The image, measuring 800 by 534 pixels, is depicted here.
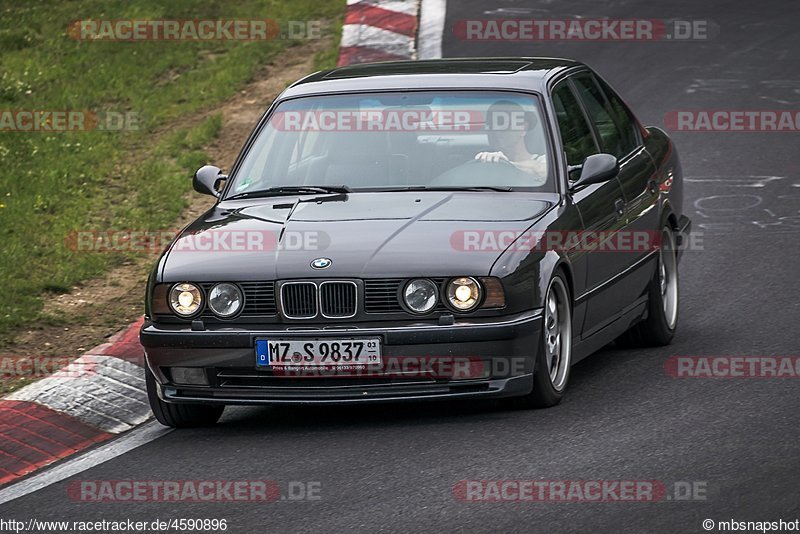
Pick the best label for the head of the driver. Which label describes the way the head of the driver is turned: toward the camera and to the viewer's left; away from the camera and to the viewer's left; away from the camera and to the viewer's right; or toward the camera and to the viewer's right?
toward the camera and to the viewer's left

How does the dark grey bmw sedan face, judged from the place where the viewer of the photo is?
facing the viewer and to the left of the viewer
